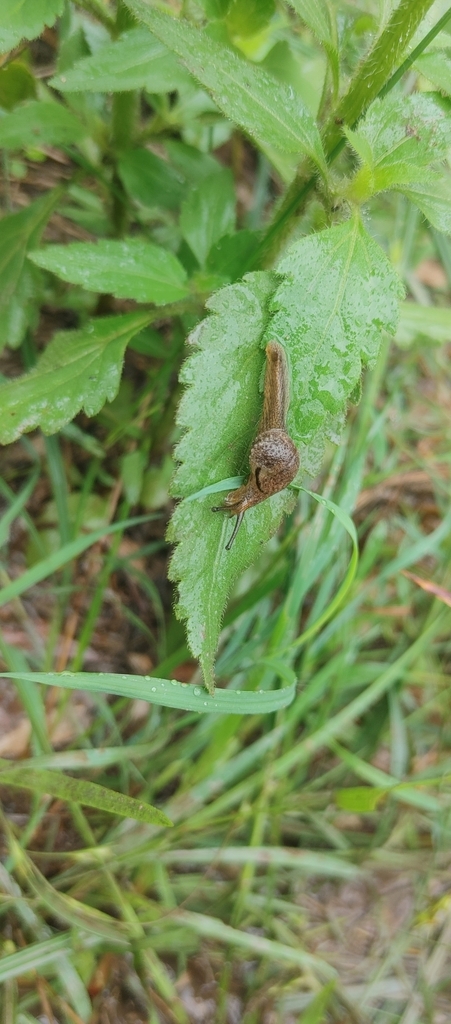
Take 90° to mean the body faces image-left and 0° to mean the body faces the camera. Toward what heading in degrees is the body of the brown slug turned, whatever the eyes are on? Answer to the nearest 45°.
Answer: approximately 45°
